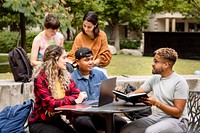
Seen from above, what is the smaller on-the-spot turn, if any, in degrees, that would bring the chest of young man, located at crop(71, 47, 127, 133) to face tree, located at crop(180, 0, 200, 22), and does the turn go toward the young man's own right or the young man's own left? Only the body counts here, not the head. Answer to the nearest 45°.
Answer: approximately 135° to the young man's own left

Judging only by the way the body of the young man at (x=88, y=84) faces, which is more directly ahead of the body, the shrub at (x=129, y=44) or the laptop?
the laptop

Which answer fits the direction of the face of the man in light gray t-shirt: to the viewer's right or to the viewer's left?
to the viewer's left

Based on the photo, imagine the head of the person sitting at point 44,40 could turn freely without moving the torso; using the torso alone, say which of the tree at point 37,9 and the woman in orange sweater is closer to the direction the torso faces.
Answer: the woman in orange sweater

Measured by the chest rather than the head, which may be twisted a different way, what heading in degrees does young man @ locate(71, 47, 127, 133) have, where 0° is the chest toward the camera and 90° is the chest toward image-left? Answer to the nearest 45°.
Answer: approximately 315°

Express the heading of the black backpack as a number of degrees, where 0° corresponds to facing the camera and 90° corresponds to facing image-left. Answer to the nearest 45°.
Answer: approximately 45°

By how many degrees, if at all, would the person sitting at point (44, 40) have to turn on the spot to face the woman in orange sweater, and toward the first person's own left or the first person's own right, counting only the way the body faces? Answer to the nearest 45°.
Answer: approximately 45° to the first person's own left

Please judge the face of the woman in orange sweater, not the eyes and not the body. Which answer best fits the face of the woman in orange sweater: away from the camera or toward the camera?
toward the camera

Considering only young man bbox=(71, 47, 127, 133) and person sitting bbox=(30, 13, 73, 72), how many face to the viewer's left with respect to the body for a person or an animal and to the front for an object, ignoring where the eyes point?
0

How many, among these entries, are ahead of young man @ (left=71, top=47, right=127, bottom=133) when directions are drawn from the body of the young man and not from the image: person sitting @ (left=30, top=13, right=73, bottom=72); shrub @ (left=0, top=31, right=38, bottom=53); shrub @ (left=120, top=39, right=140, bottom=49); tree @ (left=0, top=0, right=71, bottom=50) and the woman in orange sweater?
0

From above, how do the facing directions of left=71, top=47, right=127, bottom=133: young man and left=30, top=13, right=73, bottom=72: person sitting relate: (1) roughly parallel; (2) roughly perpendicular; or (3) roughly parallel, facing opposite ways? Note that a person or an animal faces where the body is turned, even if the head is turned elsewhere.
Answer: roughly parallel

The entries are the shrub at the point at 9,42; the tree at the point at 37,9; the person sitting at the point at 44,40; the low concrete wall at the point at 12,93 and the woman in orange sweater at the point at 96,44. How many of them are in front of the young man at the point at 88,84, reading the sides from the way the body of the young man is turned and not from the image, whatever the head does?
0

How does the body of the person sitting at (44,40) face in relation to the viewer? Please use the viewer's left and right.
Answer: facing the viewer and to the right of the viewer

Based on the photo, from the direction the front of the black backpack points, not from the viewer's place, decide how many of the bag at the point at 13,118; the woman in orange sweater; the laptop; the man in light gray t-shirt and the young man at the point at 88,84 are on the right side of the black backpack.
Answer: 0

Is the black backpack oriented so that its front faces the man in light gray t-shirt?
no

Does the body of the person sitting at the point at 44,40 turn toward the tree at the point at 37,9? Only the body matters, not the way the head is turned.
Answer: no

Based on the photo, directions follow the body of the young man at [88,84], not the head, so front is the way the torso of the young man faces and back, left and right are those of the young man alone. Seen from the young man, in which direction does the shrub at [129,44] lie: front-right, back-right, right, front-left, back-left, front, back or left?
back-left
